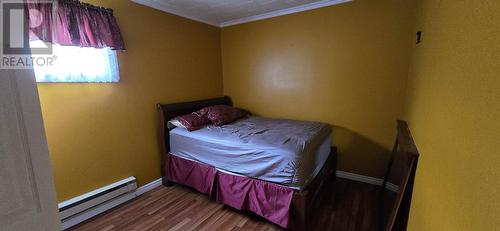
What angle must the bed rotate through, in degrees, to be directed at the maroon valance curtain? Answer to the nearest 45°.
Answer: approximately 135° to its right

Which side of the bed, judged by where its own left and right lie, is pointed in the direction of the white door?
right

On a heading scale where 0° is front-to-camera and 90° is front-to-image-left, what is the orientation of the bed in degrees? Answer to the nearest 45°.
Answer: approximately 315°

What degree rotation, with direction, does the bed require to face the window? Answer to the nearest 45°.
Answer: approximately 135° to its right
